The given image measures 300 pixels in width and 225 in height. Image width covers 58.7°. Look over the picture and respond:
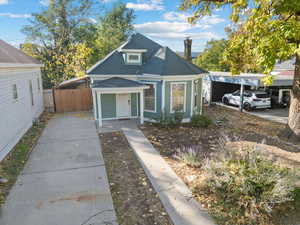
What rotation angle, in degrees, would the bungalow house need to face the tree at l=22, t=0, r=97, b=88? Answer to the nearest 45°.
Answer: approximately 135° to its right

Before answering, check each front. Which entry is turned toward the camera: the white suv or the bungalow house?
the bungalow house

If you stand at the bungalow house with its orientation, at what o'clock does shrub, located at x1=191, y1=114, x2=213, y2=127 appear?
The shrub is roughly at 10 o'clock from the bungalow house.

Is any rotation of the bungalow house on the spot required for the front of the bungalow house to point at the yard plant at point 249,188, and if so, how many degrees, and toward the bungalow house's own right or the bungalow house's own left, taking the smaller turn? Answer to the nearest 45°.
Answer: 0° — it already faces it

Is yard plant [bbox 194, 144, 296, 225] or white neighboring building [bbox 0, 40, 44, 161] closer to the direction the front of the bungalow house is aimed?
the yard plant

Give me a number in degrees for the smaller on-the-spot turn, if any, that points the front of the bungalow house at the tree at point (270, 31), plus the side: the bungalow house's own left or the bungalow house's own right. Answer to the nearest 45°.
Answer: approximately 45° to the bungalow house's own left

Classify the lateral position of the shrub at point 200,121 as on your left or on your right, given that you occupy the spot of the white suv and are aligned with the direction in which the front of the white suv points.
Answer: on your left

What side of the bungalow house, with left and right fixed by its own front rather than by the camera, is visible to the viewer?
front

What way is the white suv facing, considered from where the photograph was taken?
facing away from the viewer and to the left of the viewer

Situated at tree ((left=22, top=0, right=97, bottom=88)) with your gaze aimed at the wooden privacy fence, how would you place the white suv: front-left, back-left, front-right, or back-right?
front-left

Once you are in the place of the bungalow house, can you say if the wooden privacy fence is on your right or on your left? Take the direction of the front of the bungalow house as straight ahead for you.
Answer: on your right
